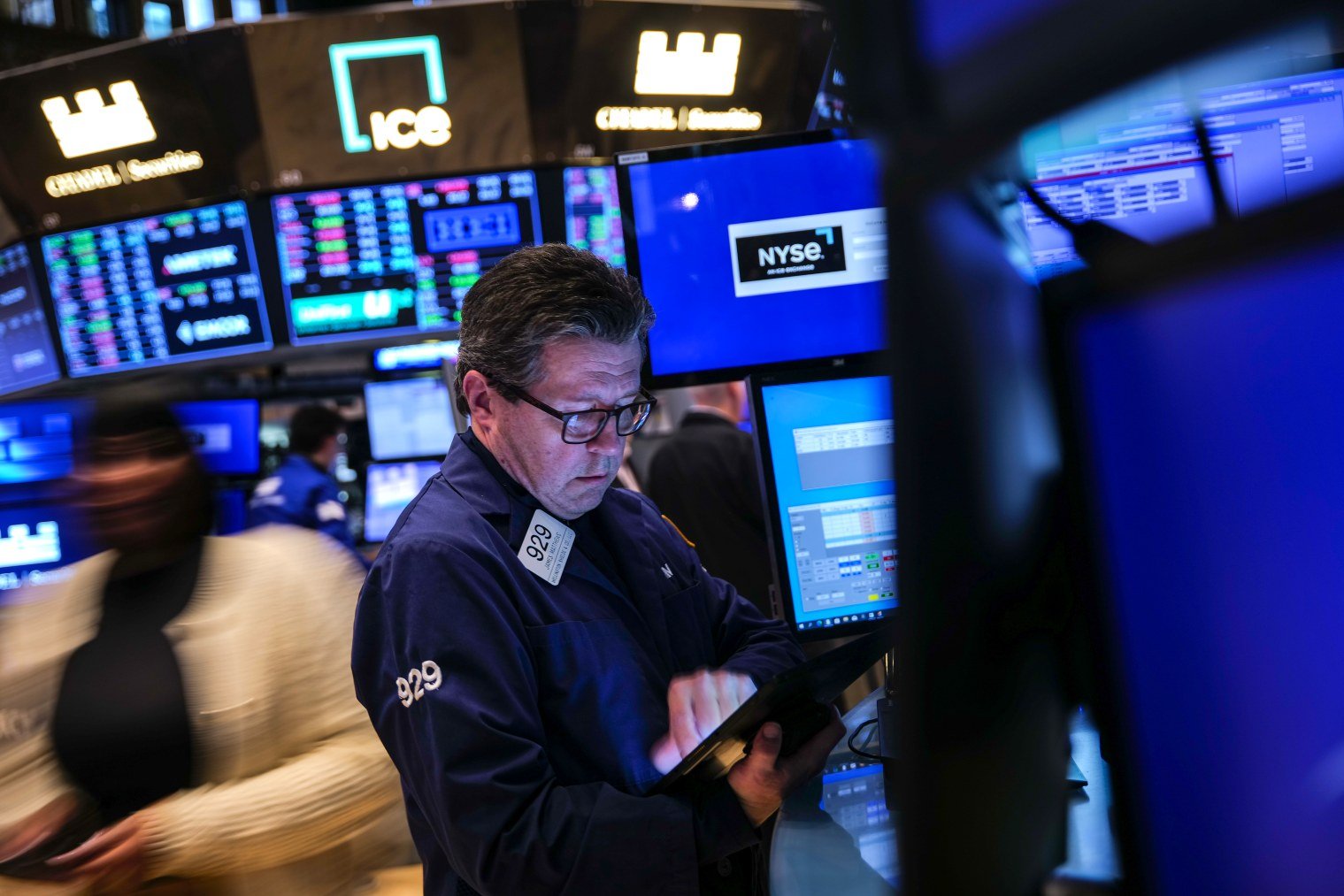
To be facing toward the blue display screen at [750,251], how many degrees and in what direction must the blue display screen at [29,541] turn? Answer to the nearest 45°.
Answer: approximately 45° to its left

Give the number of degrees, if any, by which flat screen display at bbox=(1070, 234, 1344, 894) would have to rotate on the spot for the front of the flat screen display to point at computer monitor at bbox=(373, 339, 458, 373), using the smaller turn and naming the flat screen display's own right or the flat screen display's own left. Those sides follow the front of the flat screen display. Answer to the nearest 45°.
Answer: approximately 90° to the flat screen display's own right

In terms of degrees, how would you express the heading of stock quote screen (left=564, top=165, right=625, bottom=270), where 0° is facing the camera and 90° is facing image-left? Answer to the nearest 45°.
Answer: approximately 0°

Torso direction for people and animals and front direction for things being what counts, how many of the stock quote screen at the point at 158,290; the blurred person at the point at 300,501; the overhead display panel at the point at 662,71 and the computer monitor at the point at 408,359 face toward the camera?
3

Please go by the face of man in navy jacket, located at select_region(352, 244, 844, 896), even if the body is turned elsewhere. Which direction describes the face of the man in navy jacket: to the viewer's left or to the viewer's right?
to the viewer's right

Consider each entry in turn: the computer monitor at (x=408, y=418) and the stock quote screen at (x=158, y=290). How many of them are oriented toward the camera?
2

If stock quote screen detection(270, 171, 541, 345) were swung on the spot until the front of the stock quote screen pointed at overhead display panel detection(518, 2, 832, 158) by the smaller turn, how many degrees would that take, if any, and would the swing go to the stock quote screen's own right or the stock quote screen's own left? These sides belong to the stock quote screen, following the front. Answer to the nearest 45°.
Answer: approximately 90° to the stock quote screen's own left
